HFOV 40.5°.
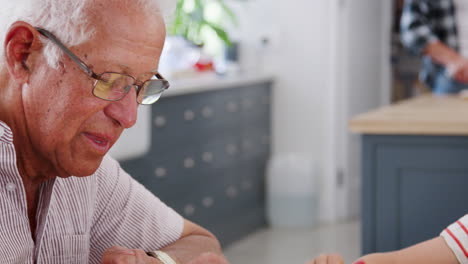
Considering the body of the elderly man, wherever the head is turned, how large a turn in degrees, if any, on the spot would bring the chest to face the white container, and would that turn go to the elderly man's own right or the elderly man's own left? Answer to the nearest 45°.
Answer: approximately 135° to the elderly man's own left

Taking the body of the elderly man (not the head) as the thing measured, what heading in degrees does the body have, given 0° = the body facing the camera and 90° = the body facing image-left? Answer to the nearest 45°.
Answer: approximately 315°

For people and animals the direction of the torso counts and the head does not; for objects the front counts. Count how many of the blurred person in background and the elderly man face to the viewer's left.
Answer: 0

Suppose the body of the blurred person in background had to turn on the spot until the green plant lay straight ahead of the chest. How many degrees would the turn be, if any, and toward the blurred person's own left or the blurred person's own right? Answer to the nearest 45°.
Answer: approximately 90° to the blurred person's own right

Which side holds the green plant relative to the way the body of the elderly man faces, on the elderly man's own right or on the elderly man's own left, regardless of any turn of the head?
on the elderly man's own left

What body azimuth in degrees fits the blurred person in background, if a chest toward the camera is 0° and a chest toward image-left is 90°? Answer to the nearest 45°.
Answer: approximately 315°

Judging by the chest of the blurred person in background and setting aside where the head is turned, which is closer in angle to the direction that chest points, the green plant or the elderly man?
the elderly man

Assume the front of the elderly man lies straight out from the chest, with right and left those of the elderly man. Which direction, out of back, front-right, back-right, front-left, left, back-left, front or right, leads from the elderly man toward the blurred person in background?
left

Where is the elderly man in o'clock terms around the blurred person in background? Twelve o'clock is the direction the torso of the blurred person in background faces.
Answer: The elderly man is roughly at 2 o'clock from the blurred person in background.
